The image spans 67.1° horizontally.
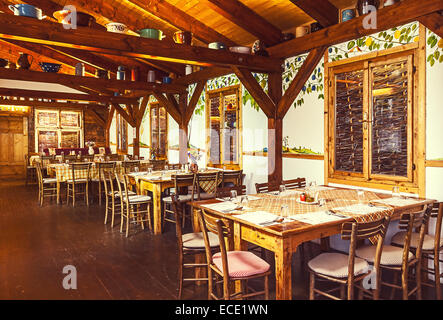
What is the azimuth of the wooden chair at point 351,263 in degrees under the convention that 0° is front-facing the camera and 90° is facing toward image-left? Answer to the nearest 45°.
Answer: approximately 135°

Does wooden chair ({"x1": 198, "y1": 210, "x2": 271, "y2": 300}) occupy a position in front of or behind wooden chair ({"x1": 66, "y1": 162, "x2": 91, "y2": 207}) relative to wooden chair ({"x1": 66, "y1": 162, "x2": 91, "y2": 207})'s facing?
behind

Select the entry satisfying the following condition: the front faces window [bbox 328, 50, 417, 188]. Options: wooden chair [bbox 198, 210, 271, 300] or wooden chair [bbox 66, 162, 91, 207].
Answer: wooden chair [bbox 198, 210, 271, 300]

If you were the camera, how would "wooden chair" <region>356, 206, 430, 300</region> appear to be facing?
facing away from the viewer and to the left of the viewer

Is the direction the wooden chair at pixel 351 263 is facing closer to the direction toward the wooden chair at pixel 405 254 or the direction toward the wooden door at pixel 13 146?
the wooden door

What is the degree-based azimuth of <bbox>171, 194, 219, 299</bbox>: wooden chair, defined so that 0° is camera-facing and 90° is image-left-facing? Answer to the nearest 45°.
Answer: approximately 270°

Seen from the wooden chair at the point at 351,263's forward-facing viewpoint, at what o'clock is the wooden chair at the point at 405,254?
the wooden chair at the point at 405,254 is roughly at 3 o'clock from the wooden chair at the point at 351,263.

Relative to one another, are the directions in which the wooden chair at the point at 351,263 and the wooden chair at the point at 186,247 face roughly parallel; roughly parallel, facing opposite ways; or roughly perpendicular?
roughly perpendicular

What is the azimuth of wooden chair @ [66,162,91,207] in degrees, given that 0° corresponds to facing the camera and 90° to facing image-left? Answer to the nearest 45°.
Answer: approximately 135°

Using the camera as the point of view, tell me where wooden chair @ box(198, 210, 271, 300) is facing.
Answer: facing away from the viewer and to the right of the viewer

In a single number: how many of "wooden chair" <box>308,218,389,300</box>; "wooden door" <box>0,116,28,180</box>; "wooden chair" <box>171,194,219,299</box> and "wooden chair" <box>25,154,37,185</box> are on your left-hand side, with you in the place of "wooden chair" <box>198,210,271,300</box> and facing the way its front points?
3

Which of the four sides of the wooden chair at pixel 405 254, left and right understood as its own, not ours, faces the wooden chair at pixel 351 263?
left
